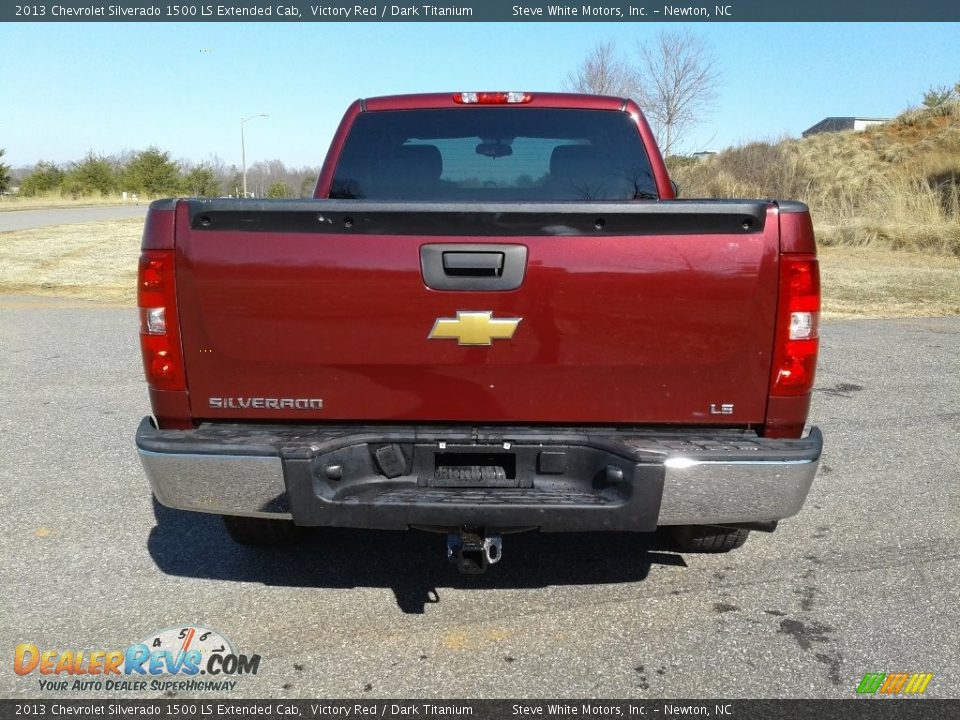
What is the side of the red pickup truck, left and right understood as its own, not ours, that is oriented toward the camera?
back
